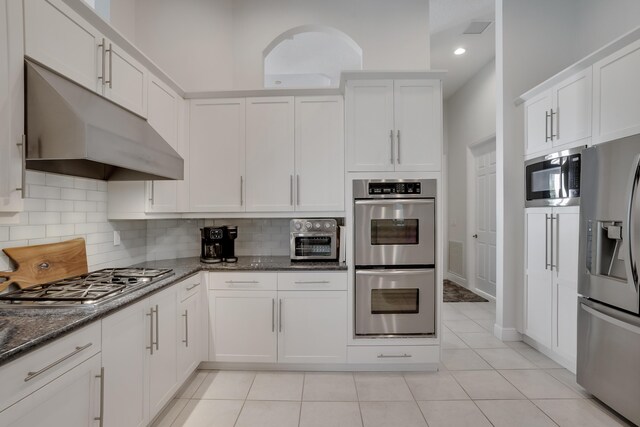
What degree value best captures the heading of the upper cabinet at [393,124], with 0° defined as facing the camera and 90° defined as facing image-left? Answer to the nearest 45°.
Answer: approximately 0°

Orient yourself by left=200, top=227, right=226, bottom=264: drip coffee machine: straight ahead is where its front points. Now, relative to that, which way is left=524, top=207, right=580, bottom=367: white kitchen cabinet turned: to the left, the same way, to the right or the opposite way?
to the right

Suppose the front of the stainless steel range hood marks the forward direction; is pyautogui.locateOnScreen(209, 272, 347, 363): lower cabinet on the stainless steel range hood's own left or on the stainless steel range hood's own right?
on the stainless steel range hood's own left

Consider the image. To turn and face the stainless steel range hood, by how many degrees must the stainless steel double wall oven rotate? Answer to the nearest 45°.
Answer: approximately 45° to its right

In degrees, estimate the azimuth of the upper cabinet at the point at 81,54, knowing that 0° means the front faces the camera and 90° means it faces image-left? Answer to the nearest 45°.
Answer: approximately 315°

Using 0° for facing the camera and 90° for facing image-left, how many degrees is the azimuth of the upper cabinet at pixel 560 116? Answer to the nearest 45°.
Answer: approximately 45°

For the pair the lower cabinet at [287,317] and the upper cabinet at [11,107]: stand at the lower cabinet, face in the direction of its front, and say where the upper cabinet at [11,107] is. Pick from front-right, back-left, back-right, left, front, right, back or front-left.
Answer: front-right

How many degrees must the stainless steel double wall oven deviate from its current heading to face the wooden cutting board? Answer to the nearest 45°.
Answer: approximately 45° to its right

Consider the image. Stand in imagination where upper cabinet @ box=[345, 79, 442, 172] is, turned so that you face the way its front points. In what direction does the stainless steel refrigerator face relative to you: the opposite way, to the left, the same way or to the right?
to the right

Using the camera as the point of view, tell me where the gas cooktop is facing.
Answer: facing the viewer and to the right of the viewer
